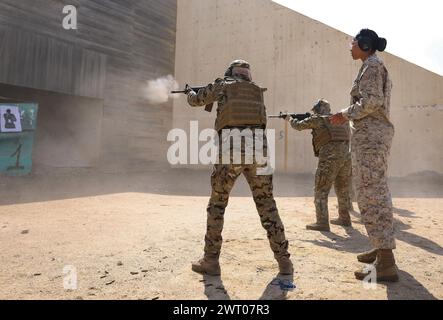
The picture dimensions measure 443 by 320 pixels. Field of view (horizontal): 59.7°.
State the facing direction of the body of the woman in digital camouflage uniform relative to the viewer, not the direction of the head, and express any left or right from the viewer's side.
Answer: facing to the left of the viewer

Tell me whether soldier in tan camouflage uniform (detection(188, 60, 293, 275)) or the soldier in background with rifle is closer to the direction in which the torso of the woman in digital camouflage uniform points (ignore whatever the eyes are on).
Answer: the soldier in tan camouflage uniform

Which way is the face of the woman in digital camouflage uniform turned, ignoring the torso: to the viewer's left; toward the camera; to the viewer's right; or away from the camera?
to the viewer's left

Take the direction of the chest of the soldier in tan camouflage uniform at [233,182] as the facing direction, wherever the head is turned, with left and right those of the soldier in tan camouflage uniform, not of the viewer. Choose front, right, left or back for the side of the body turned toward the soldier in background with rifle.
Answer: right

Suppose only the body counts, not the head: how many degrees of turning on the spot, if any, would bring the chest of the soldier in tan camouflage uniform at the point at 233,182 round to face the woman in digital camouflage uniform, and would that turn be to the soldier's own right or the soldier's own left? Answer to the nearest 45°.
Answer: approximately 135° to the soldier's own right

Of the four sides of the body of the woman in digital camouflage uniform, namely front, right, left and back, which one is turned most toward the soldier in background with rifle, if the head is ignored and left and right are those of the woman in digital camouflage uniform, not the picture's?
right

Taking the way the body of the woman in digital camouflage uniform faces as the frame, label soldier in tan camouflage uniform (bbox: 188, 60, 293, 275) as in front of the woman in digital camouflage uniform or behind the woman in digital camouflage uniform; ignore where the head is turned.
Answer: in front

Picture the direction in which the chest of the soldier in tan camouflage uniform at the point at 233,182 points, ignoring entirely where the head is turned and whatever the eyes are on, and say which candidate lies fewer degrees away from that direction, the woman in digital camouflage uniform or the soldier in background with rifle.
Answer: the soldier in background with rifle

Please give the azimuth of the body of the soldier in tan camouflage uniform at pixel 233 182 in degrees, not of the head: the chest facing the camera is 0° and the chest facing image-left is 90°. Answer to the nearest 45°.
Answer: approximately 135°

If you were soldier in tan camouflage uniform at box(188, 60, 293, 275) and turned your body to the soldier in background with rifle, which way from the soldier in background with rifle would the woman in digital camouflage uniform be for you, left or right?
right
